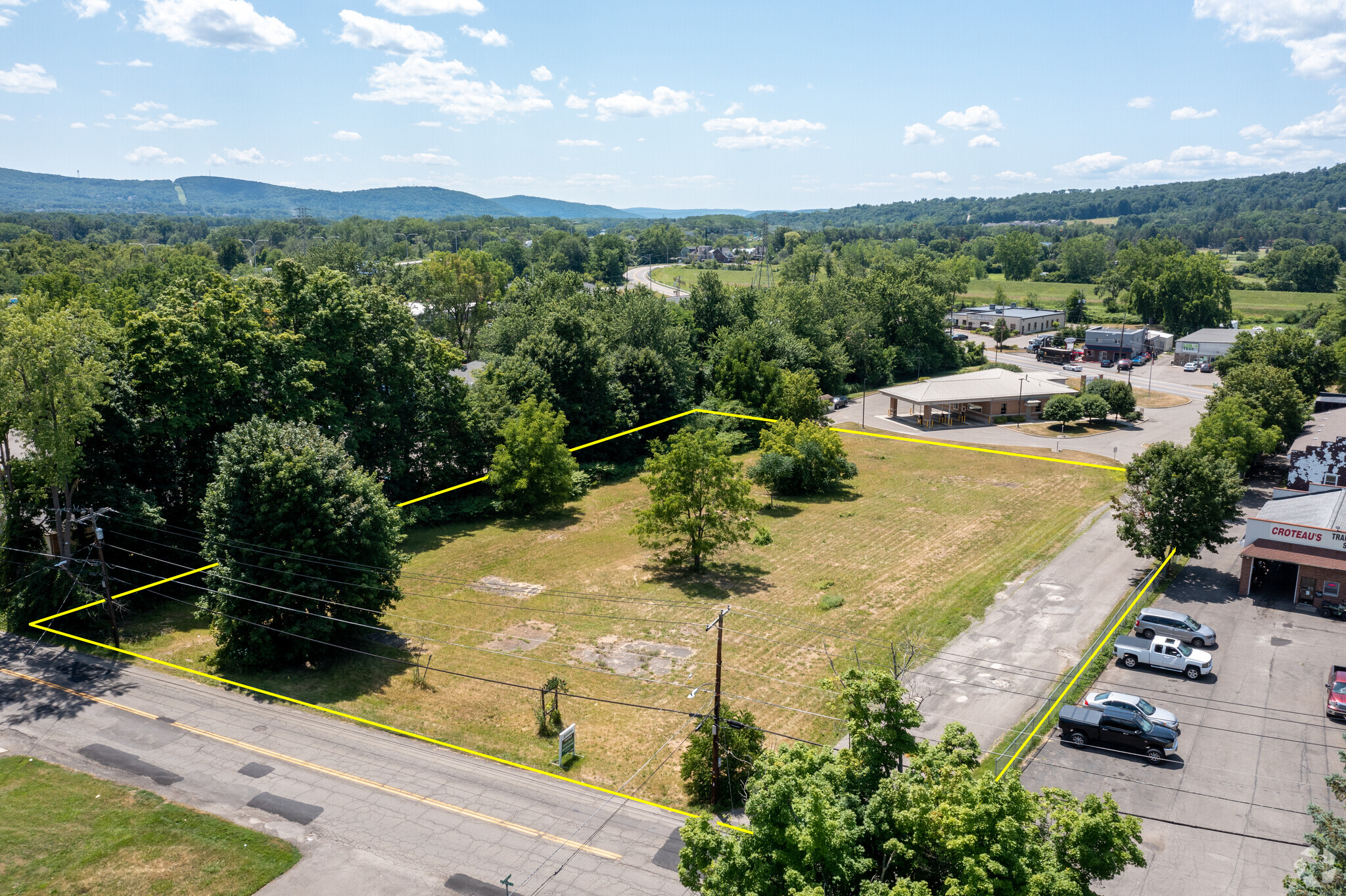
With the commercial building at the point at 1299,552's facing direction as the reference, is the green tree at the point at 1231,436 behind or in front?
behind

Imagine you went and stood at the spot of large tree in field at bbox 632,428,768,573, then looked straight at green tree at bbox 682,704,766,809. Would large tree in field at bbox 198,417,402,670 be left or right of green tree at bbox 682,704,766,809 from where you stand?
right

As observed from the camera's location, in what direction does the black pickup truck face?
facing to the right of the viewer

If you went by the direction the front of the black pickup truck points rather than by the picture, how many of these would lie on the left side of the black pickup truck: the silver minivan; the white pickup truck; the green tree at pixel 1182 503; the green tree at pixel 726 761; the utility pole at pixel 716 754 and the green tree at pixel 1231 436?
4

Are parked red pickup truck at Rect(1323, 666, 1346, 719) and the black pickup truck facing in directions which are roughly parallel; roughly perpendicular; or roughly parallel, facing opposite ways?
roughly perpendicular

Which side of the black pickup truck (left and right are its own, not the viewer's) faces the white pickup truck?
left

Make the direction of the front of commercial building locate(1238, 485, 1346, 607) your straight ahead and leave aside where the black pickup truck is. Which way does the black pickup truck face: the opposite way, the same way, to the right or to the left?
to the left

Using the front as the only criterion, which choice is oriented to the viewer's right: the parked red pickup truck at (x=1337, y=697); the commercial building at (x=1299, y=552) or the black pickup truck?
the black pickup truck
